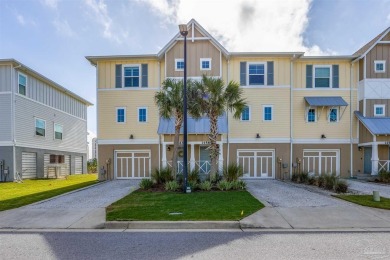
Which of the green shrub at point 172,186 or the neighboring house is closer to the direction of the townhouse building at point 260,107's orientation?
the green shrub

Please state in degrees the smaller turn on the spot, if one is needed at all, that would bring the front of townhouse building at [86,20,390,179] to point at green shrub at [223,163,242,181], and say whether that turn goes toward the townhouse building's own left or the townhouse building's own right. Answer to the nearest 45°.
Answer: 0° — it already faces it

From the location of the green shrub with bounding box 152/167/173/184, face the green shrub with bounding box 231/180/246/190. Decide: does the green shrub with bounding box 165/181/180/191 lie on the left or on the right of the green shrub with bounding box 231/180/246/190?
right

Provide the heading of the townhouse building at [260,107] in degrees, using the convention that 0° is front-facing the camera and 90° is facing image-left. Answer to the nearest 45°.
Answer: approximately 0°
